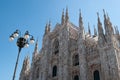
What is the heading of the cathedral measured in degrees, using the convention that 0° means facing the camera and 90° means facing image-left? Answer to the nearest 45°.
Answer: approximately 45°
